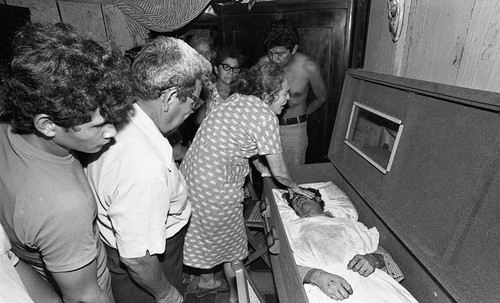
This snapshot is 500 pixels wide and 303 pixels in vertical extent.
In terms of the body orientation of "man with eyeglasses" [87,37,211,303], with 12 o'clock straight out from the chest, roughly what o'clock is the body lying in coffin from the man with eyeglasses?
The body lying in coffin is roughly at 12 o'clock from the man with eyeglasses.

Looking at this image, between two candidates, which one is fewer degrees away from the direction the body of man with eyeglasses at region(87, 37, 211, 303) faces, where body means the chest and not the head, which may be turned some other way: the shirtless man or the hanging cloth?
the shirtless man

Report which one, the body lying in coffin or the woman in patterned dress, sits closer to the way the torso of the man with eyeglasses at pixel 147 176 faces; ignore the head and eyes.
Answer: the body lying in coffin

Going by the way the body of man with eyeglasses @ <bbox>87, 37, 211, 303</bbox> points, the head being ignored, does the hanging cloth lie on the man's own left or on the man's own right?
on the man's own left

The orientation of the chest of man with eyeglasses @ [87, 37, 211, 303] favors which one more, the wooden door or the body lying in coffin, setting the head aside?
the body lying in coffin

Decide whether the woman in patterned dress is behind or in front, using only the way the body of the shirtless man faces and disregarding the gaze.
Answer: in front

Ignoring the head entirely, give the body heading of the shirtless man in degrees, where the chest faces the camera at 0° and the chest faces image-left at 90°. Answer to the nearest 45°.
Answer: approximately 45°

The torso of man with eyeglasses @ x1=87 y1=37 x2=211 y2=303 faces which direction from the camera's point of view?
to the viewer's right

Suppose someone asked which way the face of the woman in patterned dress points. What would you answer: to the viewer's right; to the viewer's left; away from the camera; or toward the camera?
to the viewer's right

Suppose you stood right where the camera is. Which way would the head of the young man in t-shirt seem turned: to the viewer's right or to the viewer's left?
to the viewer's right

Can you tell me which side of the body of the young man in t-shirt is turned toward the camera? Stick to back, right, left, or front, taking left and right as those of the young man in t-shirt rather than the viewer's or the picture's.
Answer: right

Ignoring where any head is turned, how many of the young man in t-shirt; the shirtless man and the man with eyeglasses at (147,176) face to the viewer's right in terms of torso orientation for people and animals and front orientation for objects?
2

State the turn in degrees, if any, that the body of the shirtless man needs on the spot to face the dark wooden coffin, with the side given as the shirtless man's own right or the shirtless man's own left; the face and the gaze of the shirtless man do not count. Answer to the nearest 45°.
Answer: approximately 45° to the shirtless man's own left

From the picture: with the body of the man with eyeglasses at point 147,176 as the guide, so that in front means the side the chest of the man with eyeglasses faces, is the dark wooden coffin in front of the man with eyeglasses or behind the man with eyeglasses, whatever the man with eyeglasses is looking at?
in front

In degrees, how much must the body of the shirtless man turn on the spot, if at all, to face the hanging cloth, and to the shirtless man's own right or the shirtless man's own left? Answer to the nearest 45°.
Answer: approximately 45° to the shirtless man's own right
